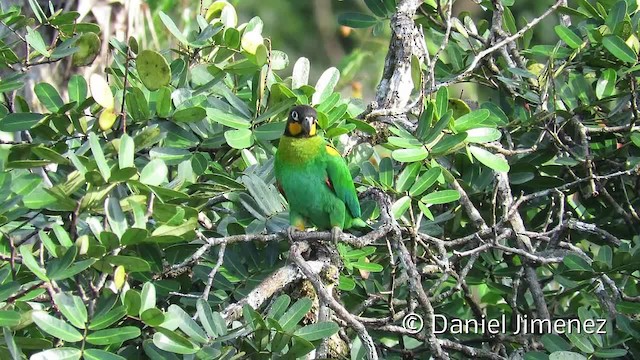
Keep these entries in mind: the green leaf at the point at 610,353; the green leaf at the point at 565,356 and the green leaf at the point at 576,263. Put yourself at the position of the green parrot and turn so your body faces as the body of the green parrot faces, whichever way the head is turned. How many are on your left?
3

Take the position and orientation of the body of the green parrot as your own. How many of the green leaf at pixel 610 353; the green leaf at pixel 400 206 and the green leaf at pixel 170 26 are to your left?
2

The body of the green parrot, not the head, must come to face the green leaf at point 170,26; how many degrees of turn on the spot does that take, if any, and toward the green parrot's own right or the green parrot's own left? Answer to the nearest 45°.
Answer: approximately 45° to the green parrot's own right

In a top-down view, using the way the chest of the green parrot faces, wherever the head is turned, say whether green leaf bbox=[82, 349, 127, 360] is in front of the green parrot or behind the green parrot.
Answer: in front

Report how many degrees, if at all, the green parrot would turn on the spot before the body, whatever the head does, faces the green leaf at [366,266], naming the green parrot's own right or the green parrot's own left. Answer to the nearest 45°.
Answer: approximately 90° to the green parrot's own left

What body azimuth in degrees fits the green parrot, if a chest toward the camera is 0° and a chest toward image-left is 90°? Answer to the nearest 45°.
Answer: approximately 45°

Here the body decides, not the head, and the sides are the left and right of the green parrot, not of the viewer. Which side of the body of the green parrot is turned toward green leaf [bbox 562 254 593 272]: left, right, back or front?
left

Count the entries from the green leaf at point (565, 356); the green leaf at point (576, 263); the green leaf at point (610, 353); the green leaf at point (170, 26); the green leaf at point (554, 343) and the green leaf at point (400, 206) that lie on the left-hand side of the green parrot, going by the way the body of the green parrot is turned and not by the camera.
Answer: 5

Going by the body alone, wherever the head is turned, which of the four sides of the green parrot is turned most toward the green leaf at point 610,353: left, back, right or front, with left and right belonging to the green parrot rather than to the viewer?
left

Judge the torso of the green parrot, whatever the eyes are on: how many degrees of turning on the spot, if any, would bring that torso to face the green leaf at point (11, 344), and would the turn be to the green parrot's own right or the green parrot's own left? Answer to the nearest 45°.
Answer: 0° — it already faces it

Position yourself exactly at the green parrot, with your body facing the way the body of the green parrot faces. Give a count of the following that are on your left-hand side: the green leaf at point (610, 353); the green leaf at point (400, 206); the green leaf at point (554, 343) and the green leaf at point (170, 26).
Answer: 3

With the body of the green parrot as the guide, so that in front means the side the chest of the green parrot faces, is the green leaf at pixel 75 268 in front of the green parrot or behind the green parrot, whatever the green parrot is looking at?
in front
